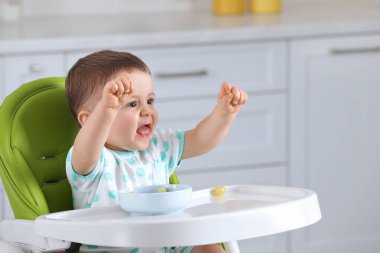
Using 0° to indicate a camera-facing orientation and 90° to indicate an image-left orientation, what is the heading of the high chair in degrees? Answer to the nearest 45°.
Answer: approximately 315°

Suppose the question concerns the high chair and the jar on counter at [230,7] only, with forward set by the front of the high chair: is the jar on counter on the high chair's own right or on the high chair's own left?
on the high chair's own left

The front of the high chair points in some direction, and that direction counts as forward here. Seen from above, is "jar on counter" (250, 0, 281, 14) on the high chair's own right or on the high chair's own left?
on the high chair's own left

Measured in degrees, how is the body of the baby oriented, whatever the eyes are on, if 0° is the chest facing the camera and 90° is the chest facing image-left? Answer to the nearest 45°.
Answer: approximately 315°

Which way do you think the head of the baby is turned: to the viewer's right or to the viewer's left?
to the viewer's right
